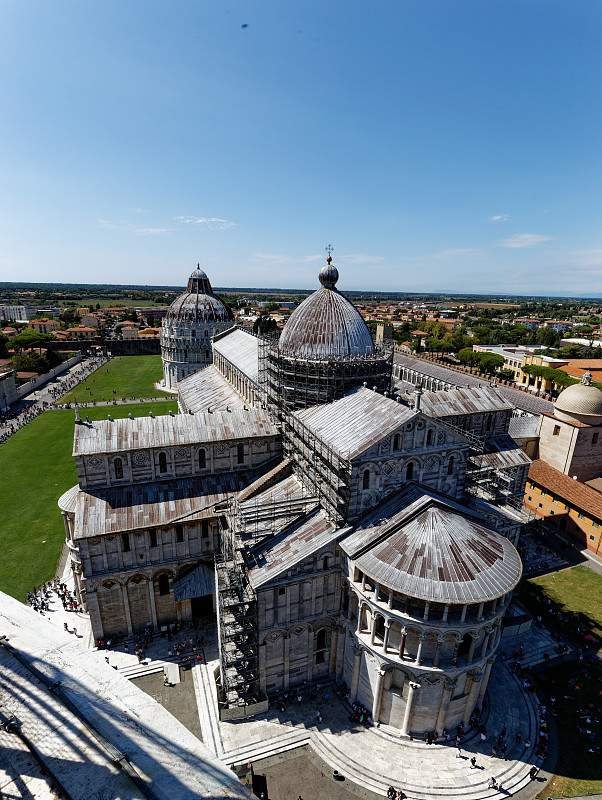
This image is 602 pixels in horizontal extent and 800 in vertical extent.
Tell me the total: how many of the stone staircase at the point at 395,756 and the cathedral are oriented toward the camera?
1

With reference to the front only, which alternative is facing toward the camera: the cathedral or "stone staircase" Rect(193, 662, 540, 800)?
the stone staircase

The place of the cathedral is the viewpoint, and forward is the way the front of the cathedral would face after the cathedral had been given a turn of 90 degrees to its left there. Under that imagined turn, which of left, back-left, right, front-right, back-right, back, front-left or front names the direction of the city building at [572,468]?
back

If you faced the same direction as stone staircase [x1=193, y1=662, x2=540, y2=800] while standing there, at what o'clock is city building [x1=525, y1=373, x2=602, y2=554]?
The city building is roughly at 7 o'clock from the stone staircase.

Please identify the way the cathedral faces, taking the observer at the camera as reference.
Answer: facing away from the viewer and to the left of the viewer

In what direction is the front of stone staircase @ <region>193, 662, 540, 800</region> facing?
toward the camera
